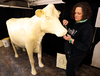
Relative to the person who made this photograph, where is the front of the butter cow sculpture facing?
facing the viewer and to the right of the viewer
